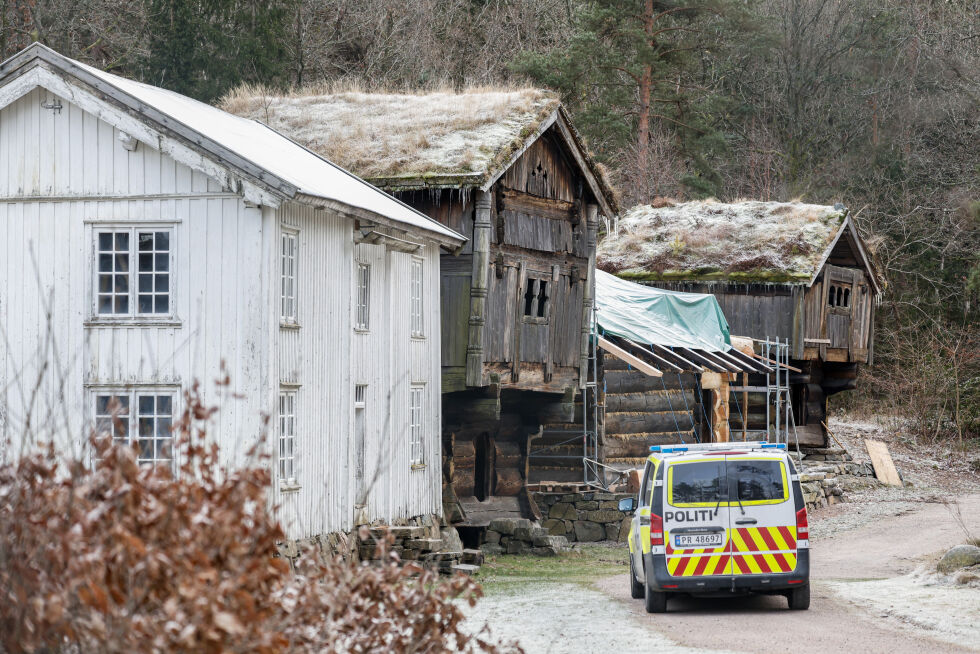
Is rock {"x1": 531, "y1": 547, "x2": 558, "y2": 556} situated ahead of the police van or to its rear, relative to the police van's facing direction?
ahead

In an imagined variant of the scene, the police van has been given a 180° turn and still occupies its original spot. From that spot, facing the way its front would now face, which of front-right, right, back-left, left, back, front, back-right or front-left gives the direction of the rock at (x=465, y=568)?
back-right

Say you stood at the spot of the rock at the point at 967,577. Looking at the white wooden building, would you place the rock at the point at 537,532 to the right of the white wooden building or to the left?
right

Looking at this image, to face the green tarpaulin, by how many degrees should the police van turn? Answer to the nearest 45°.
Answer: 0° — it already faces it

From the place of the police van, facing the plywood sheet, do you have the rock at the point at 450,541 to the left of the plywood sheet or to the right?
left

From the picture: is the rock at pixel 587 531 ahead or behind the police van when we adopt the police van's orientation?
ahead

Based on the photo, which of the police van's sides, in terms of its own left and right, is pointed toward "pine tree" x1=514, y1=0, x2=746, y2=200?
front

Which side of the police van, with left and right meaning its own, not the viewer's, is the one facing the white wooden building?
left

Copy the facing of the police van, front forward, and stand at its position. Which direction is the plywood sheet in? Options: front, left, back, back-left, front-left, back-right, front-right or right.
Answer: front

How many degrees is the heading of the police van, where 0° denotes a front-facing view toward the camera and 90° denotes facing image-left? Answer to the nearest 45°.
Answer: approximately 180°
